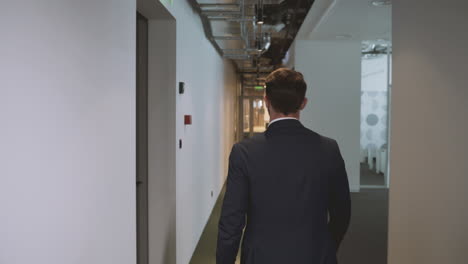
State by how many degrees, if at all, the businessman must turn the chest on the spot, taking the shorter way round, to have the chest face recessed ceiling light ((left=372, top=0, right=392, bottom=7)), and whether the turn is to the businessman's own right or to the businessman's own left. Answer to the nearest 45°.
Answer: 0° — they already face it

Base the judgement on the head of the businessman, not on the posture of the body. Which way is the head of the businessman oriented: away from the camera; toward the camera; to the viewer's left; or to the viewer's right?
away from the camera

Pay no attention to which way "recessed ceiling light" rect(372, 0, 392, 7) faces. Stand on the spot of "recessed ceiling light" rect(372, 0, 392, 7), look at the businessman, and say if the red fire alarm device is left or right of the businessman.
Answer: right

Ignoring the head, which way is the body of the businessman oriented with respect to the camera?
away from the camera

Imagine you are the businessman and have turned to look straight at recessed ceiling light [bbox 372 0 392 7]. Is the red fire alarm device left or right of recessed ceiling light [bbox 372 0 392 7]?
left
